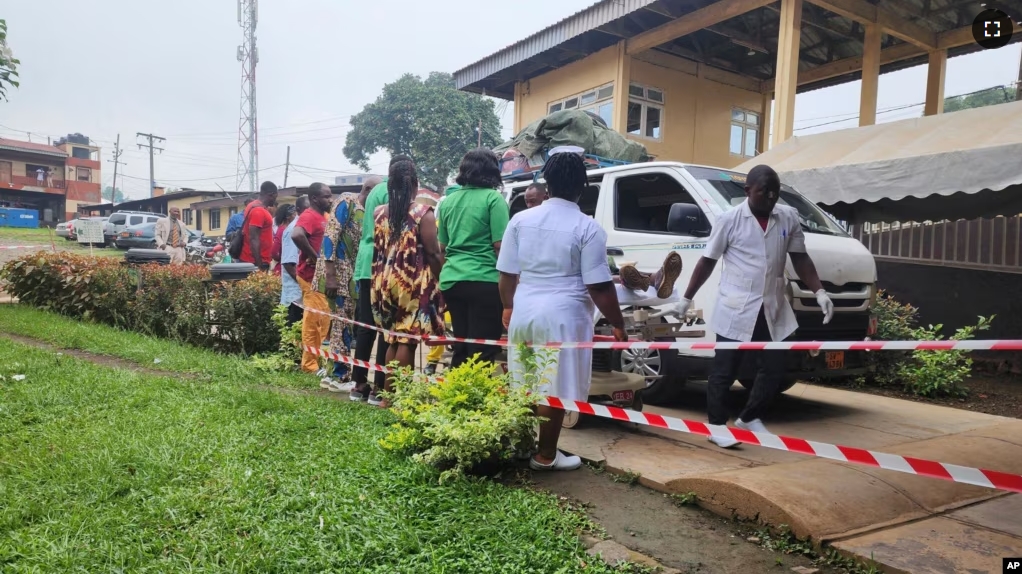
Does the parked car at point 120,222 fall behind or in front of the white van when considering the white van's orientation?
behind

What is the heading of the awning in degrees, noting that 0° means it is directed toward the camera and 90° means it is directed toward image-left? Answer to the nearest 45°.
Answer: approximately 45°

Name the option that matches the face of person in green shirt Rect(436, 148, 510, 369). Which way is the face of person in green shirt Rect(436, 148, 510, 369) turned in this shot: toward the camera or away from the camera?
away from the camera

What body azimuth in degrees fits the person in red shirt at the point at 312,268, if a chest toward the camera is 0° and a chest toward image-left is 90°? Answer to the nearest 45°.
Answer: approximately 270°

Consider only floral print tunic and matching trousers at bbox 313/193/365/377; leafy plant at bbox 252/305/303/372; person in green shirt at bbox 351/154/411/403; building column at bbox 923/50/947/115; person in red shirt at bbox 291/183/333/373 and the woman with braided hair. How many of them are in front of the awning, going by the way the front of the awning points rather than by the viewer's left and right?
5

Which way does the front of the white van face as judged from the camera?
facing the viewer and to the right of the viewer

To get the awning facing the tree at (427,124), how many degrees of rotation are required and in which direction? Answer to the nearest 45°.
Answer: approximately 90° to its right

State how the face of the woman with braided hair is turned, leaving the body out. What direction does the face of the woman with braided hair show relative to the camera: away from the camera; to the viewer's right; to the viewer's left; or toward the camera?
away from the camera

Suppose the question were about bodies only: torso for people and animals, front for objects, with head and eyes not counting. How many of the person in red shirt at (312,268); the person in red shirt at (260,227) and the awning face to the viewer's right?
2

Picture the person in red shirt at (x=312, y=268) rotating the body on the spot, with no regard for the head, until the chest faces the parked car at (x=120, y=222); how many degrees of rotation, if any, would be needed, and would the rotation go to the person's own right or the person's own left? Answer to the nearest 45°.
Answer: approximately 90° to the person's own left

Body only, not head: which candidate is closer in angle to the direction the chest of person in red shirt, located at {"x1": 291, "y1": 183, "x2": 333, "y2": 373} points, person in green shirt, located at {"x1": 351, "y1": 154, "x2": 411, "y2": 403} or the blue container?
the person in green shirt

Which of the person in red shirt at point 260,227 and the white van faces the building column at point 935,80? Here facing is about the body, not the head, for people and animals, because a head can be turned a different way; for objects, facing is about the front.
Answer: the person in red shirt

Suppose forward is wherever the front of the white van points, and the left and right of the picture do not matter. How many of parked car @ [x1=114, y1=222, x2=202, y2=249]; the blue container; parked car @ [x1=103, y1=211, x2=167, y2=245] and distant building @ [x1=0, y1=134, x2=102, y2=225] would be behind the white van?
4

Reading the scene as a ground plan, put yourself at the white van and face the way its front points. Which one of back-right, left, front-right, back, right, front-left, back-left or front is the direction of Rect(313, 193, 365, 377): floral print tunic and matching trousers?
back-right

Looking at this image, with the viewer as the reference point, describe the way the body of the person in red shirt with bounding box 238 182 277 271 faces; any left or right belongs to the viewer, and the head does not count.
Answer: facing to the right of the viewer
